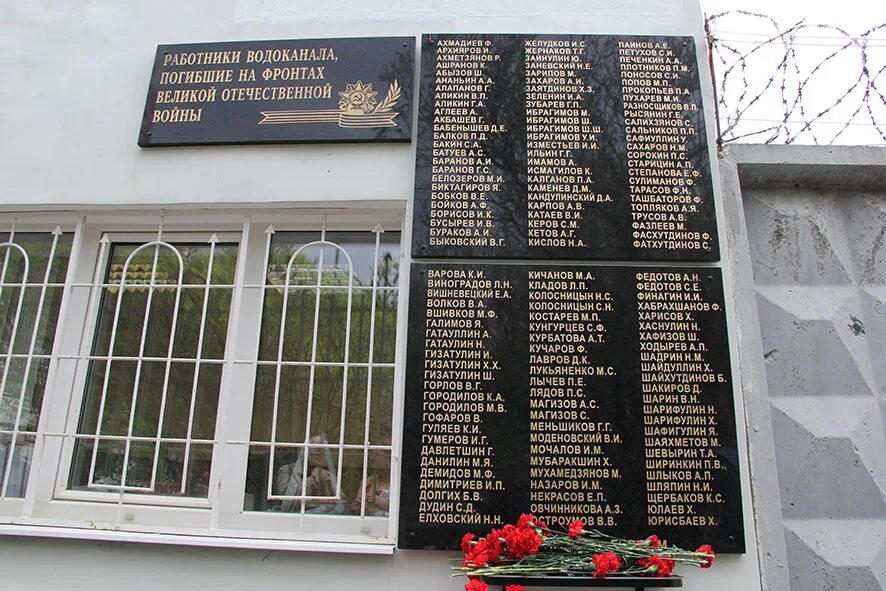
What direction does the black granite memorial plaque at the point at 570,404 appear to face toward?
toward the camera

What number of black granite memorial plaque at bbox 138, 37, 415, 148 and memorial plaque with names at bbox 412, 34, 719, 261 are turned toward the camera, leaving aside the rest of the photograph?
2

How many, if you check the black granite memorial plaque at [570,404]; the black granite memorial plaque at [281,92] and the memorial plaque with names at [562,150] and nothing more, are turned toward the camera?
3

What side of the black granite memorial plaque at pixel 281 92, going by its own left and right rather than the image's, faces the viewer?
front

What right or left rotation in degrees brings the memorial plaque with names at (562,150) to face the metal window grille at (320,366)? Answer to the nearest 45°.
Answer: approximately 90° to its right

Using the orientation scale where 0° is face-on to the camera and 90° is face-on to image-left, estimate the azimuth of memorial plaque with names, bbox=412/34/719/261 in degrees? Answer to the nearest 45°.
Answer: approximately 0°

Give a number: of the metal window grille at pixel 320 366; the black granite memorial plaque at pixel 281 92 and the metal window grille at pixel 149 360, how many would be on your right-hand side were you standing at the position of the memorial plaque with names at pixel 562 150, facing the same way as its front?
3
